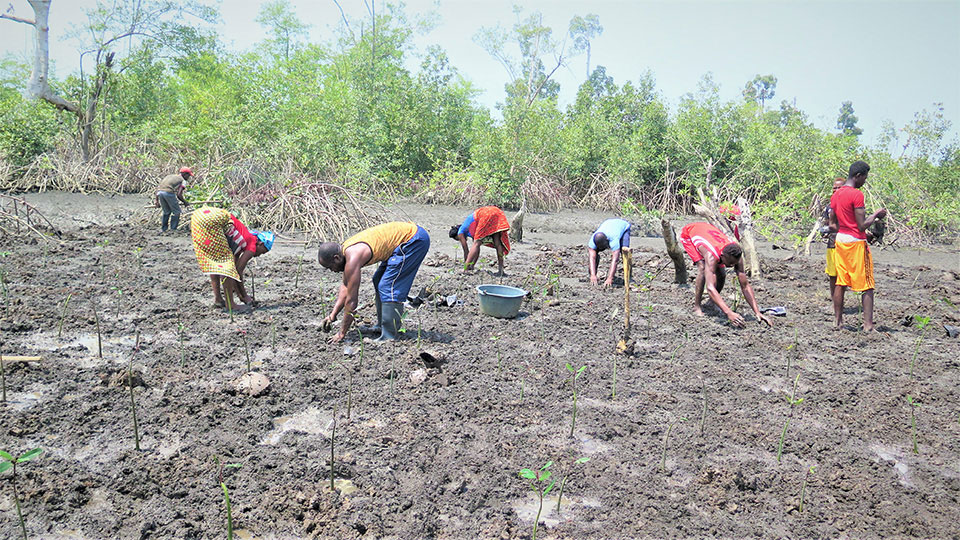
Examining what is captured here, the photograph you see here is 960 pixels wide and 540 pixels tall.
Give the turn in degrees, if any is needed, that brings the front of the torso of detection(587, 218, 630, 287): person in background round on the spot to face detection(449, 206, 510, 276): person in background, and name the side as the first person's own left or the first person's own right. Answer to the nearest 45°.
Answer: approximately 45° to the first person's own right

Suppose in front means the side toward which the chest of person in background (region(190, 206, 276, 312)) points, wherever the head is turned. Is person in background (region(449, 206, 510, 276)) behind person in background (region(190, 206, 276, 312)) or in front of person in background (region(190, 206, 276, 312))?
in front

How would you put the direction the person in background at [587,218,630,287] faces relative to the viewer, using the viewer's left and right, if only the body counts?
facing the viewer and to the left of the viewer

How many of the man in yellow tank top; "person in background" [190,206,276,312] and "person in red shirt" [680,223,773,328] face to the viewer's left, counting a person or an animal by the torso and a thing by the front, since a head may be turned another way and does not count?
1

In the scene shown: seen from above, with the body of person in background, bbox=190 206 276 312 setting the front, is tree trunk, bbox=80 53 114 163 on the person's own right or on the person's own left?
on the person's own left

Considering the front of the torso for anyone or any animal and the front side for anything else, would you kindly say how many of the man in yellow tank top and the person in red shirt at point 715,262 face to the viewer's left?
1

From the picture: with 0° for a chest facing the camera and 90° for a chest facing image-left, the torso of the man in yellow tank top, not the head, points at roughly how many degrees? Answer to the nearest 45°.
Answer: approximately 90°

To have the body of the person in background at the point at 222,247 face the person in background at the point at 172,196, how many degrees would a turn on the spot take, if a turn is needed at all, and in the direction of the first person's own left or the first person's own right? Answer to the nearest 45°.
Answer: approximately 90° to the first person's own left

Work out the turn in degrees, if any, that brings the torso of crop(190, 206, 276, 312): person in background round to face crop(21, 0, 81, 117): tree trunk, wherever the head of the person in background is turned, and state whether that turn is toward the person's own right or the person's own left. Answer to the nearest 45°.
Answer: approximately 90° to the person's own left

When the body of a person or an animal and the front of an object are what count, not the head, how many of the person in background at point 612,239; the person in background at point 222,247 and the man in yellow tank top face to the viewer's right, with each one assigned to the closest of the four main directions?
1

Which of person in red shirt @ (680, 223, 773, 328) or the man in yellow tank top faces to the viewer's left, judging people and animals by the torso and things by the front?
the man in yellow tank top

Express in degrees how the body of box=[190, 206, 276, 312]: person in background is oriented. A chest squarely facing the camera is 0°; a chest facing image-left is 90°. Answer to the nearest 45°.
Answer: approximately 270°
